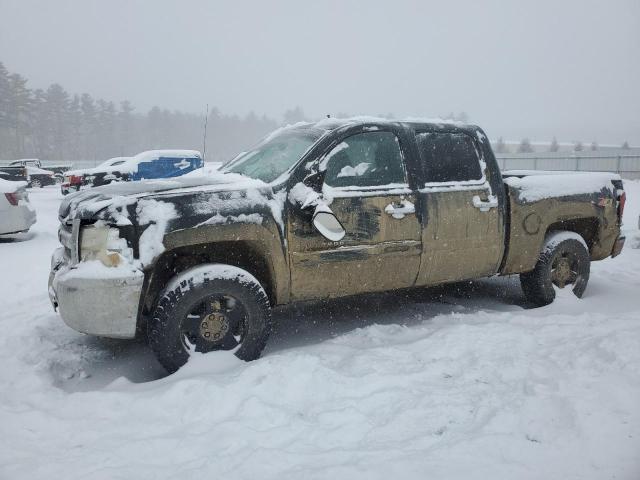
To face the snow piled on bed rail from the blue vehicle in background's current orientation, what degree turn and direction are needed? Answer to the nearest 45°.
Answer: approximately 90° to its left

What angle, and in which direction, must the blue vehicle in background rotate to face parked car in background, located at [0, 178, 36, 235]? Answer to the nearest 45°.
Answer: approximately 90° to its left

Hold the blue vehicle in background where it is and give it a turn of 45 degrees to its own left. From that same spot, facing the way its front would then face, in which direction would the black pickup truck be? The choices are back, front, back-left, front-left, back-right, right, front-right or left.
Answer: front-left

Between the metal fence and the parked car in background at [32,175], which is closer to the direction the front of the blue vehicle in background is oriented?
the parked car in background

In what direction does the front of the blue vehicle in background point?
to the viewer's left
